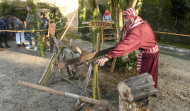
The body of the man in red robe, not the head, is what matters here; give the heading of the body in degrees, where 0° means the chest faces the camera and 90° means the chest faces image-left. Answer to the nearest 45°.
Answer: approximately 90°

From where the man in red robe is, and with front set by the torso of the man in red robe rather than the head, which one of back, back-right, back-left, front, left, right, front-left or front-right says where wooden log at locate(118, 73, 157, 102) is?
left

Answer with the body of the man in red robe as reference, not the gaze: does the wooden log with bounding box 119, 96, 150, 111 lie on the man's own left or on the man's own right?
on the man's own left
